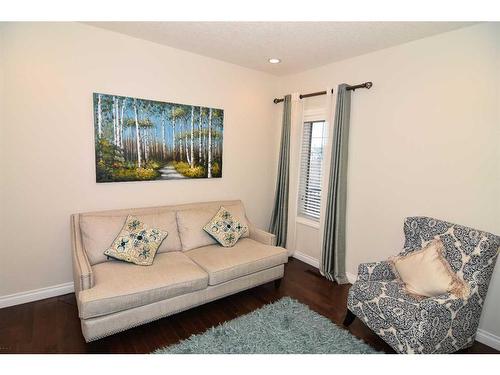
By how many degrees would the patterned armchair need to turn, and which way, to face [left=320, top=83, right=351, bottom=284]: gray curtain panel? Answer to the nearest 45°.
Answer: approximately 90° to its right

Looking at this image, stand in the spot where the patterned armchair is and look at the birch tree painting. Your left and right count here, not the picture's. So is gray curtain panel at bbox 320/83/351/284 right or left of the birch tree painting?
right

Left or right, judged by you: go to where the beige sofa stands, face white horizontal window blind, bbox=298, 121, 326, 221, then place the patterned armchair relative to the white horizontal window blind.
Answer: right

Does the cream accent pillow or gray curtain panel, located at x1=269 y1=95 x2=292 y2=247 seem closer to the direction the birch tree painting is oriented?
the cream accent pillow

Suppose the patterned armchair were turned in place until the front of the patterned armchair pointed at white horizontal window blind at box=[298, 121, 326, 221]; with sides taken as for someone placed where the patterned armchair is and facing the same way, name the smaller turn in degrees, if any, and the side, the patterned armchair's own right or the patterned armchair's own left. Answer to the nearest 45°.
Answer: approximately 90° to the patterned armchair's own right

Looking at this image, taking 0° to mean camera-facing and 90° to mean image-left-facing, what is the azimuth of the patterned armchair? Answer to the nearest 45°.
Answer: approximately 45°

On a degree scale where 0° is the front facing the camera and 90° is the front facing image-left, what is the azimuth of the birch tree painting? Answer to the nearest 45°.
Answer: approximately 315°
